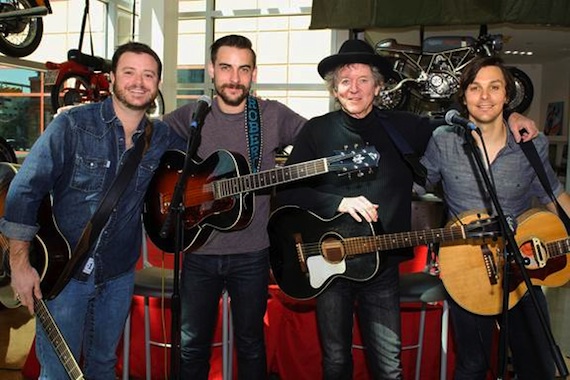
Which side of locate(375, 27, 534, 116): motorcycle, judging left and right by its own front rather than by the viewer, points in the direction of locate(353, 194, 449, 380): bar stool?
right

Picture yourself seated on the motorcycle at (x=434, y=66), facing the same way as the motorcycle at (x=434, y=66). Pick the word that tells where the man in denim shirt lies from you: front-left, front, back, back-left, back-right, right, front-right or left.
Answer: right

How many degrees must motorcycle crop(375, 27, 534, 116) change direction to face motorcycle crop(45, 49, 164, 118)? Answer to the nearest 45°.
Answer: approximately 135° to its right

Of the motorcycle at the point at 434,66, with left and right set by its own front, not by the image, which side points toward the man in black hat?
right

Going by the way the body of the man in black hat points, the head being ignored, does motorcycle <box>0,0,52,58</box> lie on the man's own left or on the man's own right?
on the man's own right

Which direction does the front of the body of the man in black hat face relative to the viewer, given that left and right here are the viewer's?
facing the viewer

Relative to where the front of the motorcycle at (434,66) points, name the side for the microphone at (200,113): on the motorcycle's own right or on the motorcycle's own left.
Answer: on the motorcycle's own right

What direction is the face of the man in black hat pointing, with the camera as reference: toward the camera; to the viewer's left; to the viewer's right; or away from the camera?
toward the camera

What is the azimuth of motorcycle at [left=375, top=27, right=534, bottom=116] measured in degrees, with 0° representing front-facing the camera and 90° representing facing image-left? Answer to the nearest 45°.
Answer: approximately 270°

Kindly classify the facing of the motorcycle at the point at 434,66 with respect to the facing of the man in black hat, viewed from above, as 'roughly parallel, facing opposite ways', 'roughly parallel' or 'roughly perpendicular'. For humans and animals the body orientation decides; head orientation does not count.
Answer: roughly perpendicular

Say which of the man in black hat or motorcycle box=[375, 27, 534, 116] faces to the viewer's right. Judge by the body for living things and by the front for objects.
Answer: the motorcycle

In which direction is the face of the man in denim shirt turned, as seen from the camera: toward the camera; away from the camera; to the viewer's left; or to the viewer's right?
toward the camera

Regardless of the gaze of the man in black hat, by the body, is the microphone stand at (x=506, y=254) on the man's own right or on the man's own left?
on the man's own left
